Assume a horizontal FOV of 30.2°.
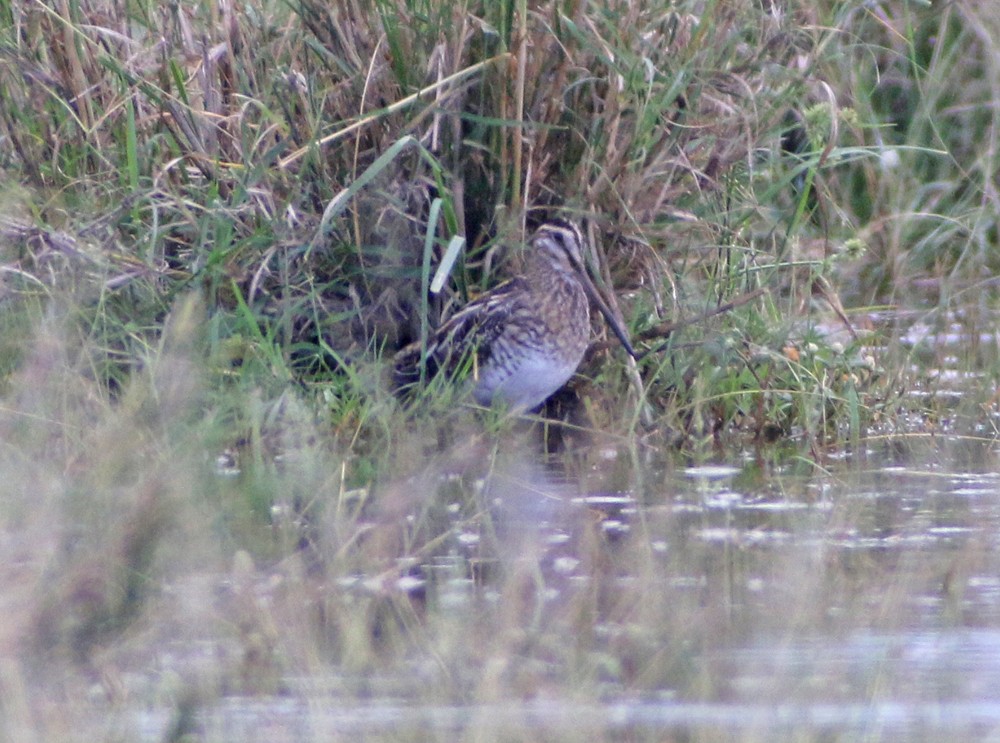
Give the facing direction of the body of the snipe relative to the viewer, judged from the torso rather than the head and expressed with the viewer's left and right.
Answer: facing the viewer and to the right of the viewer
